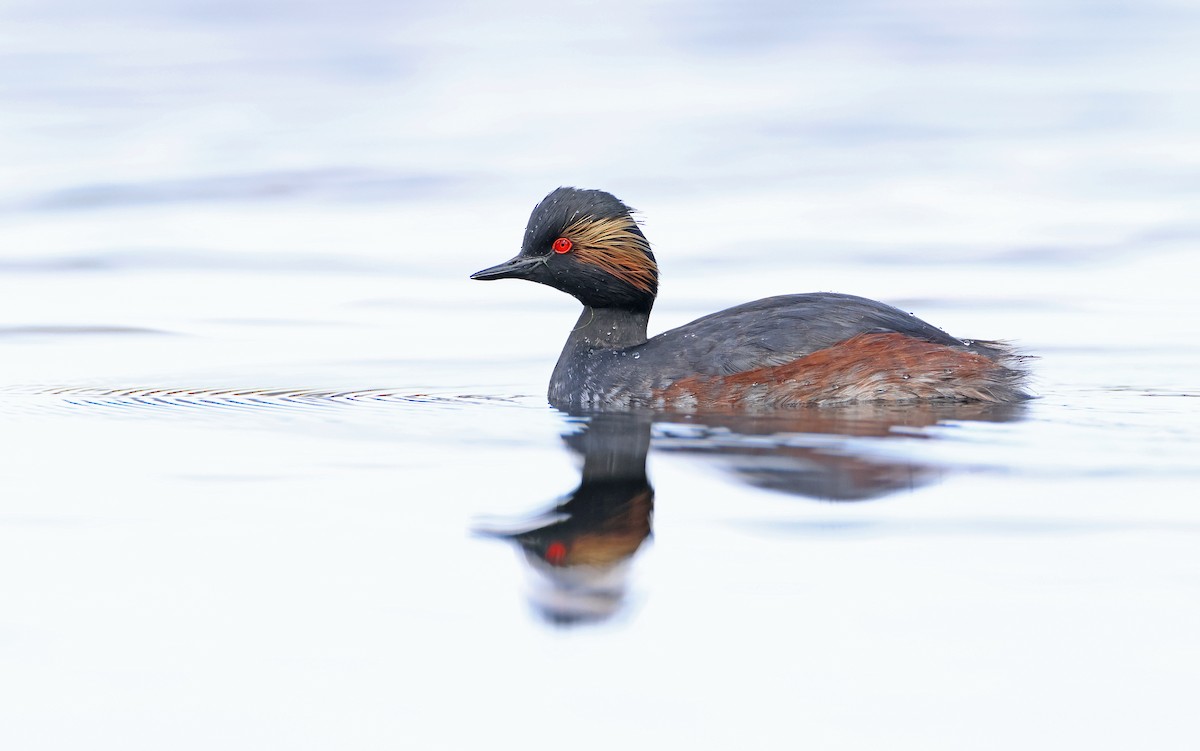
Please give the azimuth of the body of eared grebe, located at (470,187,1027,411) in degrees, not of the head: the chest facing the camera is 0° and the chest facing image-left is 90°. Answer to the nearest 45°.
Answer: approximately 90°
